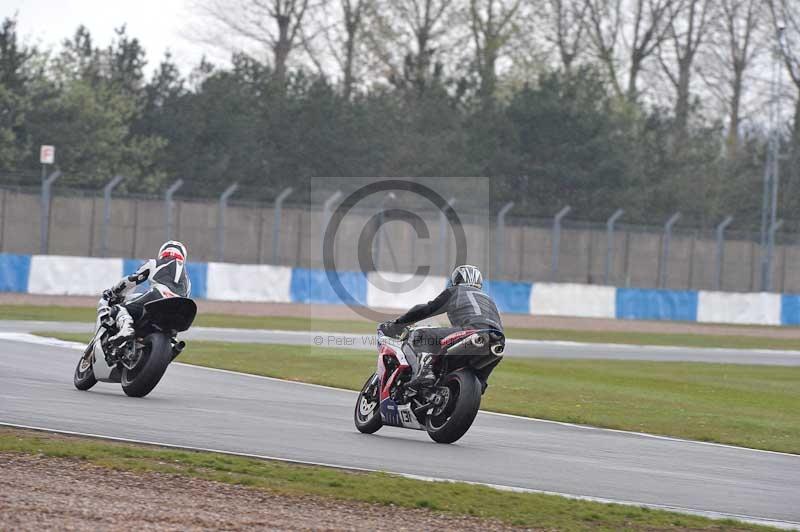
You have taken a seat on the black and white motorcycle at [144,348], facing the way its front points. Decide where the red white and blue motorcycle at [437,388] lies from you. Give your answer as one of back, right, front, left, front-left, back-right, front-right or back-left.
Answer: back

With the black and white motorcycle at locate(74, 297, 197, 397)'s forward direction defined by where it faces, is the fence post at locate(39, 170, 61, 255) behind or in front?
in front

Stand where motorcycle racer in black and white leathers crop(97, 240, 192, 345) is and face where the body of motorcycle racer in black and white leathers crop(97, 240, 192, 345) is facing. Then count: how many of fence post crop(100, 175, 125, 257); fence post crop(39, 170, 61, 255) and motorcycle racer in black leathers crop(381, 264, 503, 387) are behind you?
1

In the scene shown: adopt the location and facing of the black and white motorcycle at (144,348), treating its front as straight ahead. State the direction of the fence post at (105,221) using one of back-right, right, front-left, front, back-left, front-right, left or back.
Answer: front-right

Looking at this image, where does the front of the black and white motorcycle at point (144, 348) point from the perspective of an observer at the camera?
facing away from the viewer and to the left of the viewer

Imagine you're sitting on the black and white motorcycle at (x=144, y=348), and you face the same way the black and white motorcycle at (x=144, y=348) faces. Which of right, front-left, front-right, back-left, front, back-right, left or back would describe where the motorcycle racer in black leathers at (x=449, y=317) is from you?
back

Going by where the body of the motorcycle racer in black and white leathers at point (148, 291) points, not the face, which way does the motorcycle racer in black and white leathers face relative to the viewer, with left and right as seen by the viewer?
facing away from the viewer and to the left of the viewer

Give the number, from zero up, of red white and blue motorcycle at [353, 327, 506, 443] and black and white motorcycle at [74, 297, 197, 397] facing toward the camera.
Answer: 0

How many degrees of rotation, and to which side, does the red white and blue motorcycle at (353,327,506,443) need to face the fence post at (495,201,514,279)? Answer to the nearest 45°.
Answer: approximately 45° to its right

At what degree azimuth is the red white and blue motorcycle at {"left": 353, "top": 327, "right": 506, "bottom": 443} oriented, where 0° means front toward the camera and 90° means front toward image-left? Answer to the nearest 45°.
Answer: approximately 135°

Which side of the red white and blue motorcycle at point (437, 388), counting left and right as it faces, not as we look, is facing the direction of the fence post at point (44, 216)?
front
